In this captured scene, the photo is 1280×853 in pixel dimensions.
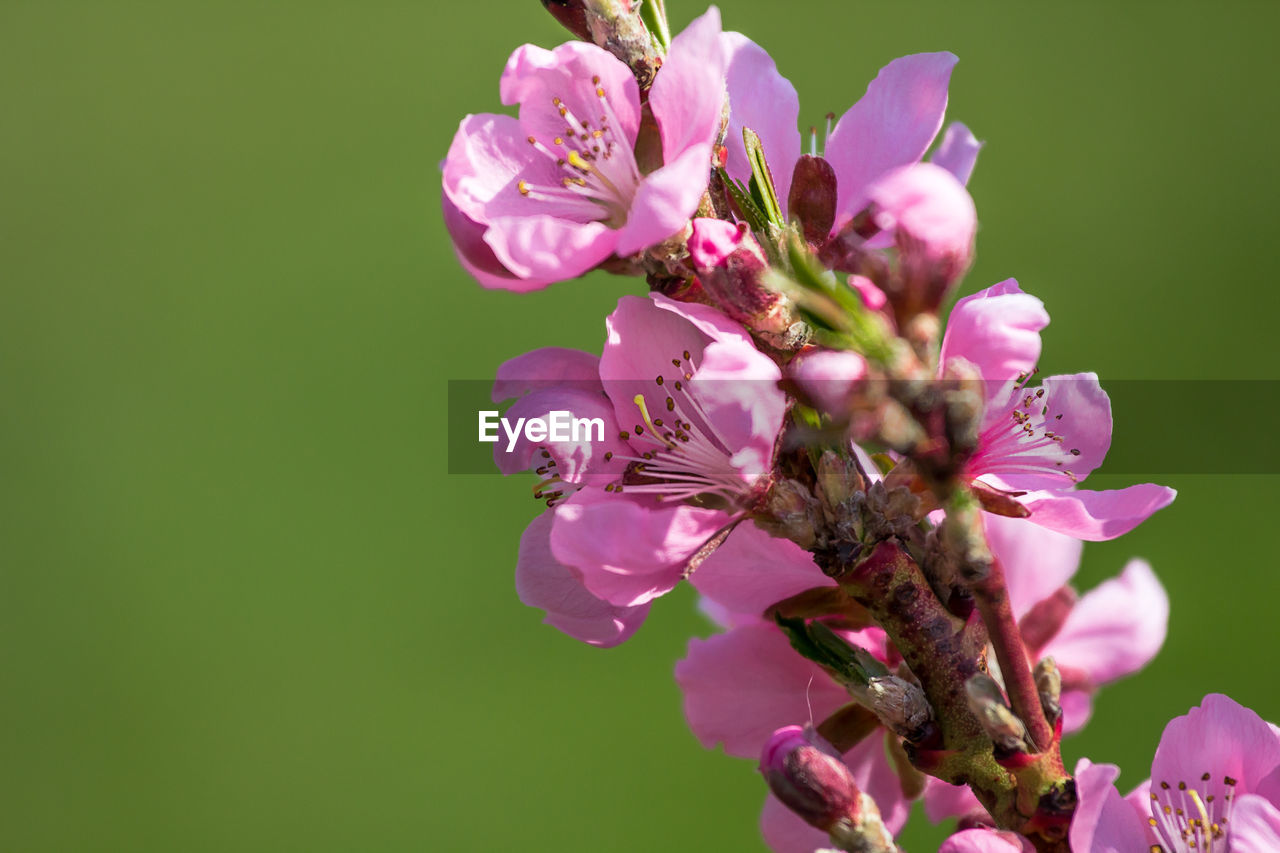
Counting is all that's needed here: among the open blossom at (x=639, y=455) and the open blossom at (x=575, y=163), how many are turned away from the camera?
0

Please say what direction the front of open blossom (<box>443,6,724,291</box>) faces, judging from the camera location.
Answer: facing the viewer and to the left of the viewer

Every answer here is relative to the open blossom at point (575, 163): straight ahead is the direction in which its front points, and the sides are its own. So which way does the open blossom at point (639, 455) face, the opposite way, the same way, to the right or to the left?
the same way
